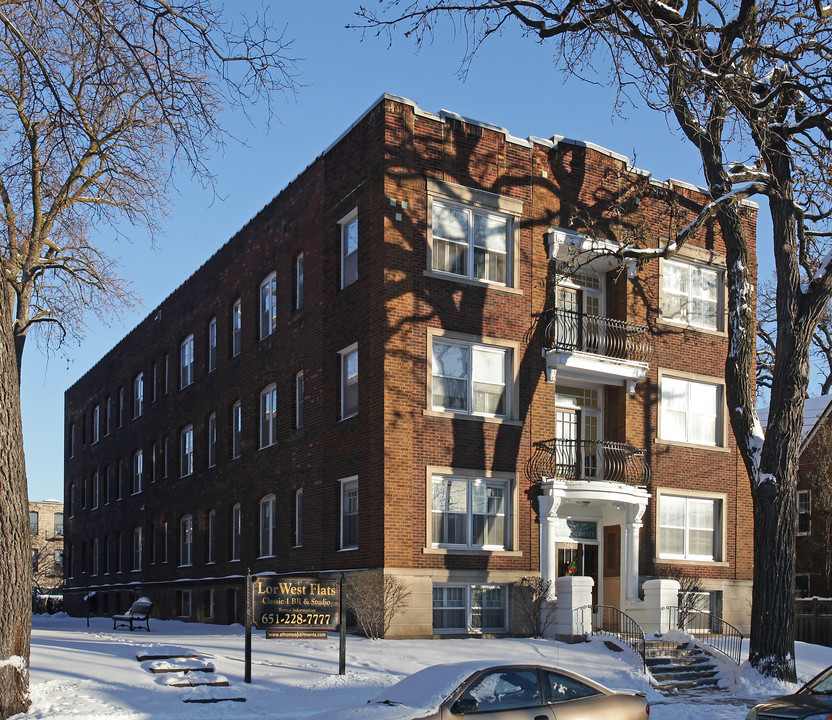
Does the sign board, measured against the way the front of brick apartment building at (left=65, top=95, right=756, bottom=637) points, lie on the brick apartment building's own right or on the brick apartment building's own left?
on the brick apartment building's own right

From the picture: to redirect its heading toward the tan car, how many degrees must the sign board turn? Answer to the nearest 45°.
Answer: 0° — it already faces it

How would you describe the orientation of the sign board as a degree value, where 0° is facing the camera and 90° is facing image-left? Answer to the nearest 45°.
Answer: approximately 0°

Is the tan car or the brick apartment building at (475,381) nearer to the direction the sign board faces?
the tan car

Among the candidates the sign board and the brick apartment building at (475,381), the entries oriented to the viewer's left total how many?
0

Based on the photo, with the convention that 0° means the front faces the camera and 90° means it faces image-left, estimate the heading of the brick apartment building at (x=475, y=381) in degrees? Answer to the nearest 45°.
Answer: approximately 315°

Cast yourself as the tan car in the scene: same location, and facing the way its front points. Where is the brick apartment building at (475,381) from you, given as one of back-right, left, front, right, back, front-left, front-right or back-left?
back-right
